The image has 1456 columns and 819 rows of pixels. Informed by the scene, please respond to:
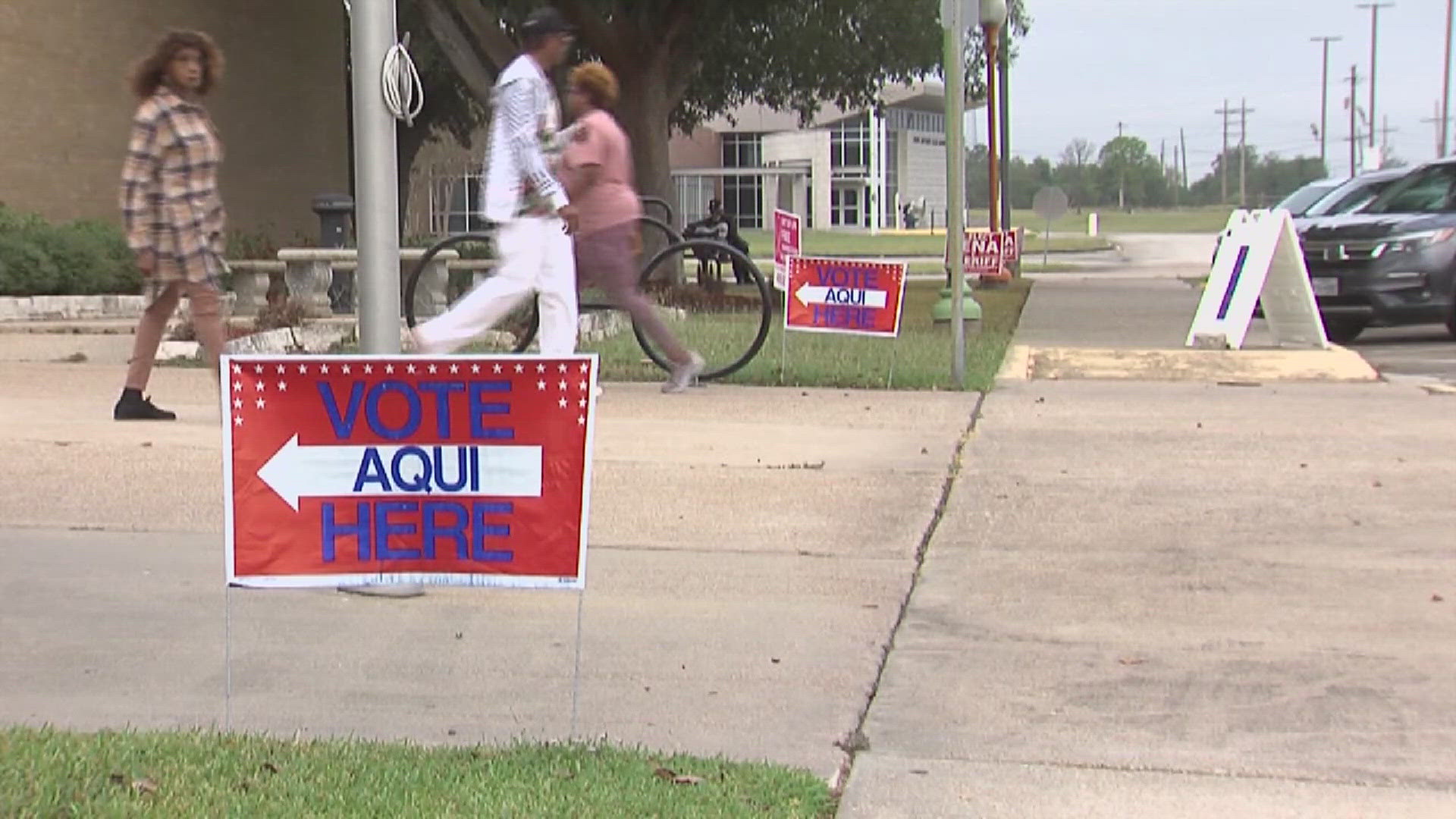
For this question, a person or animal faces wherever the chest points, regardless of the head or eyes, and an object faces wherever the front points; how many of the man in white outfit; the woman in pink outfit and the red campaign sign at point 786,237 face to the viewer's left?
1

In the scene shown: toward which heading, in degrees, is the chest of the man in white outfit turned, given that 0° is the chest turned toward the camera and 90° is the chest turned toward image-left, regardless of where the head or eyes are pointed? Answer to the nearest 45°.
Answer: approximately 270°

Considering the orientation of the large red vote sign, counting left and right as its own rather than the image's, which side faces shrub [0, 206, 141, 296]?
back

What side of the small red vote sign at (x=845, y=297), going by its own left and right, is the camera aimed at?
front

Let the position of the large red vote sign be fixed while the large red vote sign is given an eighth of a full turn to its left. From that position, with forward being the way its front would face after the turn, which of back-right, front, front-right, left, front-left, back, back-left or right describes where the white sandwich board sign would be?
left

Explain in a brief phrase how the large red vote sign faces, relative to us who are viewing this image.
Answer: facing the viewer

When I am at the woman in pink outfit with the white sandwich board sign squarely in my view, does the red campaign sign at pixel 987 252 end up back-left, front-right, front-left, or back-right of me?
front-left

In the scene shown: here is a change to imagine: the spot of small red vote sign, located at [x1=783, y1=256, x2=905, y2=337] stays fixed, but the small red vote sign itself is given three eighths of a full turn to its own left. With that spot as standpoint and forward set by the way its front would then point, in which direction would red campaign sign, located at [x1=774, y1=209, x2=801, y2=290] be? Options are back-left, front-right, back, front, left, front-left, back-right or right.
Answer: front-left

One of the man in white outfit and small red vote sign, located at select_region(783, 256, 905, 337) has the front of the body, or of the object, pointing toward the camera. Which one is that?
the small red vote sign
